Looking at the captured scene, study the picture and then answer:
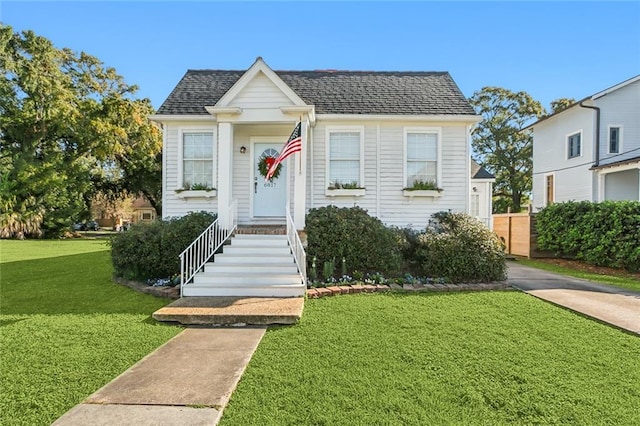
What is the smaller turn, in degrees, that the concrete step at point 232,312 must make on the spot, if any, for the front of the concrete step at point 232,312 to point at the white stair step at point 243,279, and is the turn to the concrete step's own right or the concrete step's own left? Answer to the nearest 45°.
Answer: approximately 180°

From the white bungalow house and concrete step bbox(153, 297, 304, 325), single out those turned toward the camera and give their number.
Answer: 2

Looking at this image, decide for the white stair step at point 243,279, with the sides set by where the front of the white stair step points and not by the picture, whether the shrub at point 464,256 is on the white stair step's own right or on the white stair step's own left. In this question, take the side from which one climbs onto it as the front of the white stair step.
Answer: on the white stair step's own left

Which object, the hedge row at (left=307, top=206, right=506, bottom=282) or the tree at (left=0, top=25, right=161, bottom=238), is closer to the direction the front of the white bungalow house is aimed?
the hedge row

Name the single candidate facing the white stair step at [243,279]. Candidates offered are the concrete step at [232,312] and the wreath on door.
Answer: the wreath on door

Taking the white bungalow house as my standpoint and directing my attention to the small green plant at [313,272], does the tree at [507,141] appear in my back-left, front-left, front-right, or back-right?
back-left

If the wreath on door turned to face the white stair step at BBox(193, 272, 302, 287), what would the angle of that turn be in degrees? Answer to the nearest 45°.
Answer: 0° — it already faces it

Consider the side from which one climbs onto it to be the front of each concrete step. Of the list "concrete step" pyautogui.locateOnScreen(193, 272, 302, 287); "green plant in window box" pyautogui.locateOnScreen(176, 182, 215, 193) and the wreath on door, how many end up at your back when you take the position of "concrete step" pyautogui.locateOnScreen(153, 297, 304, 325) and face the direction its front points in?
3

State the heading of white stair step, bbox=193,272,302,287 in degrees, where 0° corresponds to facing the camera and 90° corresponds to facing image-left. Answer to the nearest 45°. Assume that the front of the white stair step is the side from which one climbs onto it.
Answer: approximately 0°

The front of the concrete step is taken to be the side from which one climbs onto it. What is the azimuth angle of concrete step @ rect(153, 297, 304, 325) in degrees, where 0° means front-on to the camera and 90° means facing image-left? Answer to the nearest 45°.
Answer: approximately 0°

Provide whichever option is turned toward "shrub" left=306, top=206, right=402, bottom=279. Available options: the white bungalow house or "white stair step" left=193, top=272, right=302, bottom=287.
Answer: the white bungalow house
